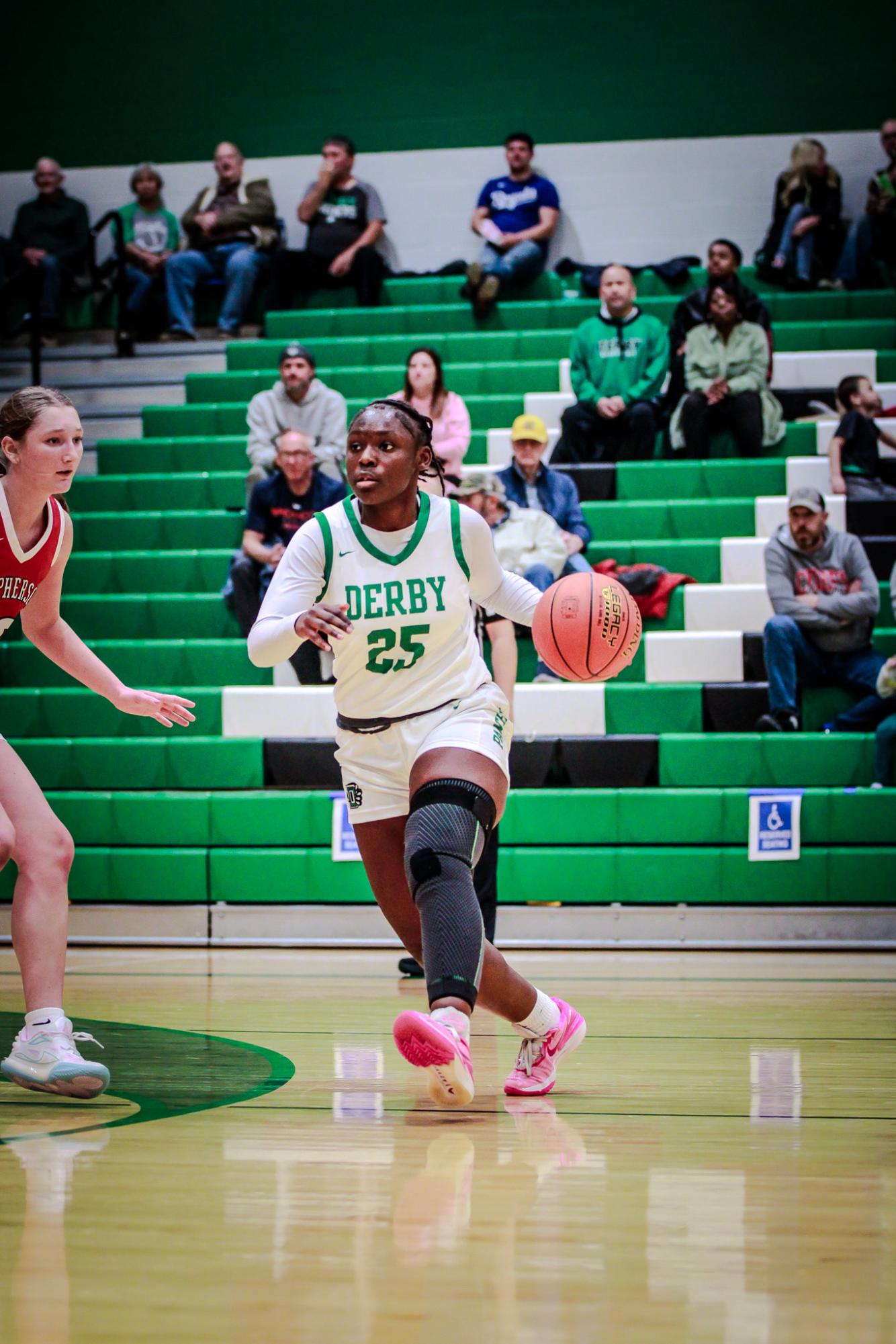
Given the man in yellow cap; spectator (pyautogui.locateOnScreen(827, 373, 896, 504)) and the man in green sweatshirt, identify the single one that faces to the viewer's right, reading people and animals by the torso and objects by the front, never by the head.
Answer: the spectator

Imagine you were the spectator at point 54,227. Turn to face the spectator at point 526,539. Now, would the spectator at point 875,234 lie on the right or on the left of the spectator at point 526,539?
left

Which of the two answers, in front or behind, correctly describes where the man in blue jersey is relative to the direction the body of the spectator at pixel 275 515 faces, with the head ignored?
behind

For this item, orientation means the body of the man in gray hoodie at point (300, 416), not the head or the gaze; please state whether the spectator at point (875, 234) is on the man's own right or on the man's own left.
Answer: on the man's own left

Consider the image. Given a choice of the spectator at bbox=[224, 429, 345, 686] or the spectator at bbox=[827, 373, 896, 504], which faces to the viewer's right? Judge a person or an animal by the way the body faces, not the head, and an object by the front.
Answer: the spectator at bbox=[827, 373, 896, 504]

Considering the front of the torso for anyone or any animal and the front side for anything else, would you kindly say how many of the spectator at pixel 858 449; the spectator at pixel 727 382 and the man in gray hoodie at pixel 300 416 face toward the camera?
2

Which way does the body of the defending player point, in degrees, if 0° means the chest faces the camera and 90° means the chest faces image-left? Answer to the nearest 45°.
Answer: approximately 315°

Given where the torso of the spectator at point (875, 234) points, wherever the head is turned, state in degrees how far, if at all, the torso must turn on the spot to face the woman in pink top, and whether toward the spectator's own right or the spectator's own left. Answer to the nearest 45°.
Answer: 0° — they already face them

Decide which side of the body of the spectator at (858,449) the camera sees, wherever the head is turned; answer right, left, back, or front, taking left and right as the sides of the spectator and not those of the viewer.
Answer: right

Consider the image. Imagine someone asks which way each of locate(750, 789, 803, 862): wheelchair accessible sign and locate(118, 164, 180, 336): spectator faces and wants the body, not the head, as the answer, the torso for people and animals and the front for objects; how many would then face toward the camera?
2

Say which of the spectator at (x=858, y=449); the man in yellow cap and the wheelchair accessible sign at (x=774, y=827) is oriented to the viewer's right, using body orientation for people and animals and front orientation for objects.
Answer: the spectator
